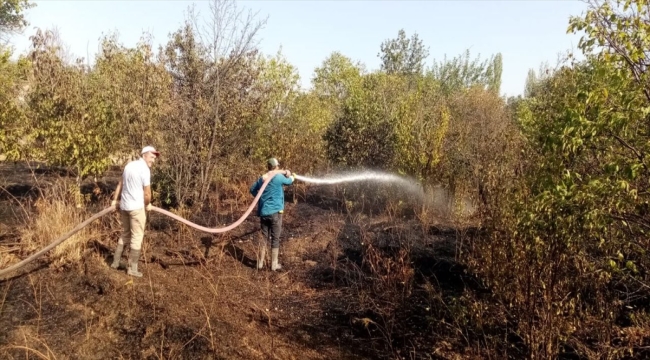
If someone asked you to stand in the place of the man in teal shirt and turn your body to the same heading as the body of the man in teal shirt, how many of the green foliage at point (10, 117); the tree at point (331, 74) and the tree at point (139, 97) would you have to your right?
0

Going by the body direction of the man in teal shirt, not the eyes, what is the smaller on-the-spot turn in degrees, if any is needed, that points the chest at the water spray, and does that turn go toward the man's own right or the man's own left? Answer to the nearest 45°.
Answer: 0° — they already face it

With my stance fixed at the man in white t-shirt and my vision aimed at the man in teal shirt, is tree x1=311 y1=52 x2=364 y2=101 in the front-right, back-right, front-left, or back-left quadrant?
front-left

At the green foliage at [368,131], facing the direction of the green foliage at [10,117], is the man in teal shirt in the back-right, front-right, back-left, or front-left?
front-left

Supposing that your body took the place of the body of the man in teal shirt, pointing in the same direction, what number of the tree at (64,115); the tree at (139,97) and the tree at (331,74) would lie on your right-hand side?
0

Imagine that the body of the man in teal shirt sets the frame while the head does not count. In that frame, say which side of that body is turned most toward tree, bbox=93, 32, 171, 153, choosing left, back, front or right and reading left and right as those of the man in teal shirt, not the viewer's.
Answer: left

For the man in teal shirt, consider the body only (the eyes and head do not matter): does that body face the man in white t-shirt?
no

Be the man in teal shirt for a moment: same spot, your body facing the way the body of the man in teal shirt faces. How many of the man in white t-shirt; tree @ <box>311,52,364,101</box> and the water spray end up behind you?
1

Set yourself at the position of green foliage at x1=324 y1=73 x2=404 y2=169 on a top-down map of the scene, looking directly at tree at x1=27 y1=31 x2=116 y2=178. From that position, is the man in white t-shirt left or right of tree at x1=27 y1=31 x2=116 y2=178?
left

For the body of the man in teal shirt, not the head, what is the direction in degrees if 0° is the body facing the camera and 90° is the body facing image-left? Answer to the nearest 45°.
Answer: approximately 225°

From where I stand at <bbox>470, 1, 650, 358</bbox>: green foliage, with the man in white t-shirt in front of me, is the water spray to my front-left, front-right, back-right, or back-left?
front-right

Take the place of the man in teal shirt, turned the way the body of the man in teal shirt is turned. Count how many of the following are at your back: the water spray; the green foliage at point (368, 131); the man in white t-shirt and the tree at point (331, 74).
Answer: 1

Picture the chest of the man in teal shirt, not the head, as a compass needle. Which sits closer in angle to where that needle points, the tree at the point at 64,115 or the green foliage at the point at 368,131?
the green foliage

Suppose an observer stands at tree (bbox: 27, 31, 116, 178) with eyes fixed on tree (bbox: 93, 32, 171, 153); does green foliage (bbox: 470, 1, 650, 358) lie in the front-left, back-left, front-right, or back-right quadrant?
front-right

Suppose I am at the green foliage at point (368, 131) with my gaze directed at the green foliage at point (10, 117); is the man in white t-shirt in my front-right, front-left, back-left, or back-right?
front-left

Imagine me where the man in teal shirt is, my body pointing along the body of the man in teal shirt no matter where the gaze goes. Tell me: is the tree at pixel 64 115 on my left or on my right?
on my left
